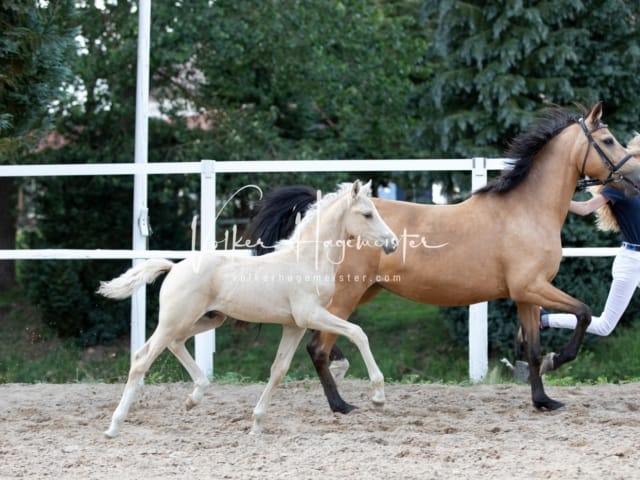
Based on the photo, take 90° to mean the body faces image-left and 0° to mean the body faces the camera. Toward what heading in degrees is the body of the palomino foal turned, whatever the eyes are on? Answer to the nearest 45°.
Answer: approximately 270°
